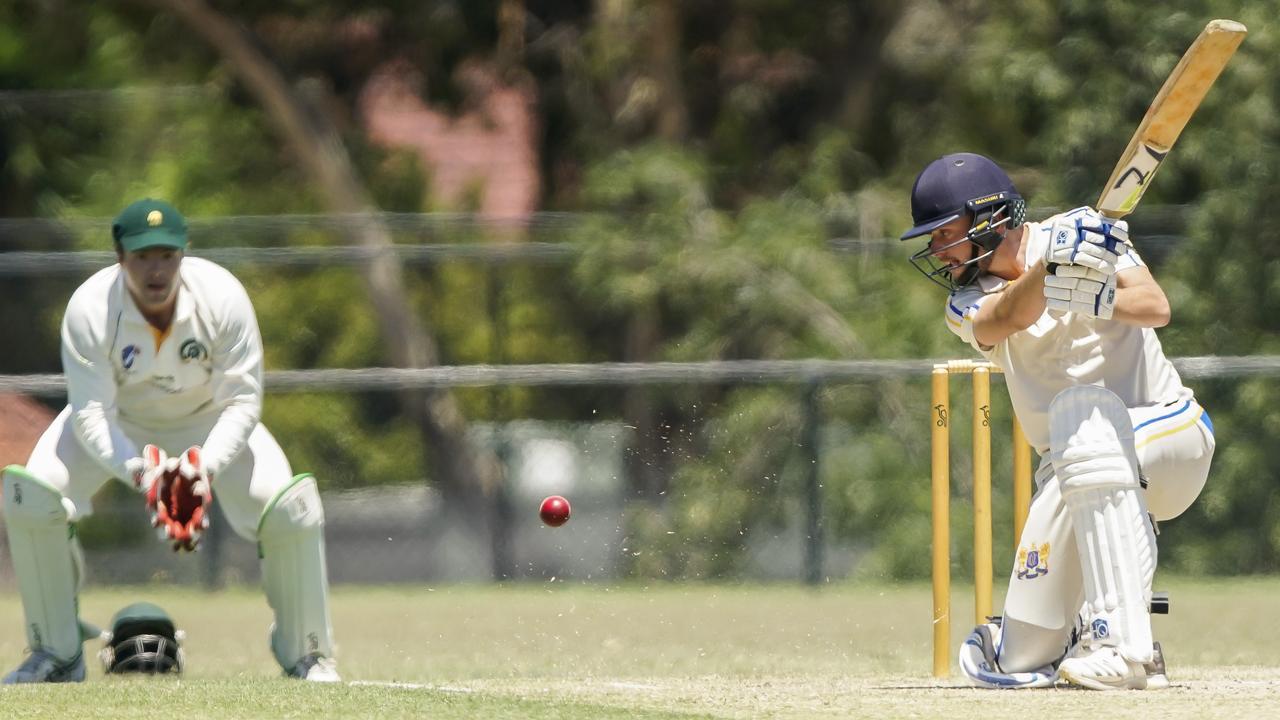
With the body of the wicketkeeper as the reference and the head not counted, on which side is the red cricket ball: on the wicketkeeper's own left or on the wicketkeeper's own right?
on the wicketkeeper's own left

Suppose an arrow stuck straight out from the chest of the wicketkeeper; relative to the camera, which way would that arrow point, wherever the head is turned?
toward the camera

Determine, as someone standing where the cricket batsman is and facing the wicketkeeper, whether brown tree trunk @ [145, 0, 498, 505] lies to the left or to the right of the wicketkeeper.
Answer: right

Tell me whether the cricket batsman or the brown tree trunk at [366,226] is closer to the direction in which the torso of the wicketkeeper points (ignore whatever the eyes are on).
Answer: the cricket batsman

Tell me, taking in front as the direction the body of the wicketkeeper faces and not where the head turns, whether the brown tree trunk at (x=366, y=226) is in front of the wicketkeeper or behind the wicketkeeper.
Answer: behind

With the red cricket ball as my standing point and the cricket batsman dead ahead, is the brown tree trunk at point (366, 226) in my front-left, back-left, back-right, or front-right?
back-left

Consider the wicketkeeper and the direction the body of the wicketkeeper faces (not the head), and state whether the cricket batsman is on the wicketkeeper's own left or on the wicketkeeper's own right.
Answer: on the wicketkeeper's own left
